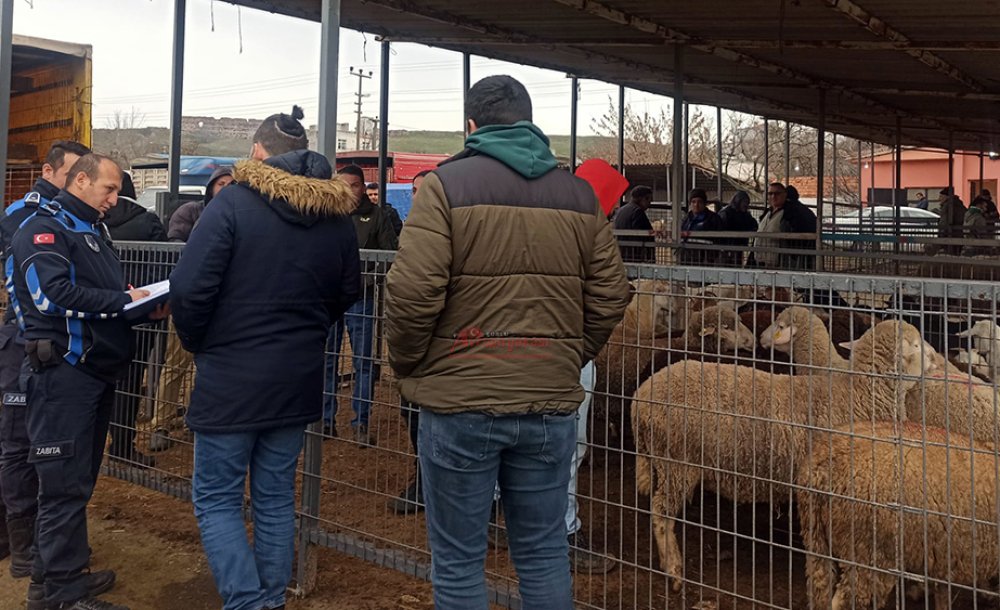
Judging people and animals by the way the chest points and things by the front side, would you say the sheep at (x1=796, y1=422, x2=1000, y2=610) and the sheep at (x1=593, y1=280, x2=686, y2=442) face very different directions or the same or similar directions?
same or similar directions

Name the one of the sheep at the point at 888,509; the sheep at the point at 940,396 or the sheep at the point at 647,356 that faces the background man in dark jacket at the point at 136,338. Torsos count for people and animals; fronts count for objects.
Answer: the sheep at the point at 940,396

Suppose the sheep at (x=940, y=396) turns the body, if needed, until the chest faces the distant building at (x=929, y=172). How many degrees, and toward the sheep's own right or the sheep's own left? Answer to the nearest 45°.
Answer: approximately 90° to the sheep's own right

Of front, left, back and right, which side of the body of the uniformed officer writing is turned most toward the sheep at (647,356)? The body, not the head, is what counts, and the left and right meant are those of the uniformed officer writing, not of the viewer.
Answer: front

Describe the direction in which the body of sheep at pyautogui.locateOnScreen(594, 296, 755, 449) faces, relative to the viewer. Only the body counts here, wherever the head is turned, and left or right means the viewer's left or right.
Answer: facing to the right of the viewer

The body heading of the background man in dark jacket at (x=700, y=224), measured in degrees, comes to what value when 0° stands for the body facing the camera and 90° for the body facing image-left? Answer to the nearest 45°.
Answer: approximately 0°

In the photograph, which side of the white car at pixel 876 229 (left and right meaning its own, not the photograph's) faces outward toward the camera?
left

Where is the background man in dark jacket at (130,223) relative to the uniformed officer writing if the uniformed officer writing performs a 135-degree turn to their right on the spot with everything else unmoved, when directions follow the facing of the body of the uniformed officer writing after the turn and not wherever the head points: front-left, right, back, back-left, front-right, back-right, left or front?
back-right

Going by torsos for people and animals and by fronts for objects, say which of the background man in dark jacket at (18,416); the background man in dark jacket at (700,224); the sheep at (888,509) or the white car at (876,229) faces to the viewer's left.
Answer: the white car

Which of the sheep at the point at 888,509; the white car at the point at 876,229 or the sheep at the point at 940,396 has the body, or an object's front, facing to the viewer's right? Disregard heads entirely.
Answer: the sheep at the point at 888,509

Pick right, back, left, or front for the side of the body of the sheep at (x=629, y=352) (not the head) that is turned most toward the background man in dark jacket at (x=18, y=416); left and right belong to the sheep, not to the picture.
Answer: back

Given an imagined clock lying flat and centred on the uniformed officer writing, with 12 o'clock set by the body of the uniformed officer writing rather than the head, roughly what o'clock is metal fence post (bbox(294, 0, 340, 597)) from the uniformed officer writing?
The metal fence post is roughly at 12 o'clock from the uniformed officer writing.

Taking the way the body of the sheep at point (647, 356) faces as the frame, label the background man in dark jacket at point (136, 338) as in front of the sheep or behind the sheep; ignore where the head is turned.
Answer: behind

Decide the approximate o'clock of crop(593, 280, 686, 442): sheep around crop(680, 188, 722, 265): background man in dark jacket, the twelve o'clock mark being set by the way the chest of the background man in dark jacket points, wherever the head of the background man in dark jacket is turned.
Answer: The sheep is roughly at 12 o'clock from the background man in dark jacket.
